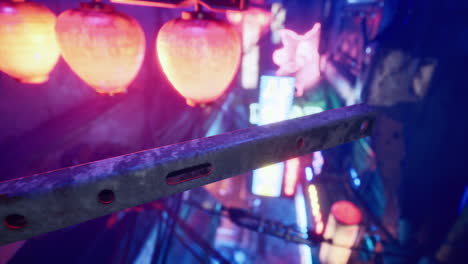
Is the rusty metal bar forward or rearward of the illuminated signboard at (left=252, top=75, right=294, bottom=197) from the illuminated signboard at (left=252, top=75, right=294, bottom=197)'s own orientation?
forward

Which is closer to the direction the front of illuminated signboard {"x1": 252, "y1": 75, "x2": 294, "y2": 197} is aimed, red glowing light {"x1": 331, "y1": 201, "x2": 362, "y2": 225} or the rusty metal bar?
the rusty metal bar

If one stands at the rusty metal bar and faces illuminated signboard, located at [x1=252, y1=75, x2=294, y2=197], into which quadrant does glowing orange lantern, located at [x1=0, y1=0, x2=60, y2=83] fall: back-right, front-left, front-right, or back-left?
front-left

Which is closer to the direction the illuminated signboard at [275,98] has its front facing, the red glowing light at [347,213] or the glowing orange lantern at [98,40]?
the glowing orange lantern

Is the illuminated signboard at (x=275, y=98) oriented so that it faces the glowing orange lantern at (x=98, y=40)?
yes

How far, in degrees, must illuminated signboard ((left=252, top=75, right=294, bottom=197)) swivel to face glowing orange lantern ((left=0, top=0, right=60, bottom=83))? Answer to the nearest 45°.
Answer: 0° — it already faces it

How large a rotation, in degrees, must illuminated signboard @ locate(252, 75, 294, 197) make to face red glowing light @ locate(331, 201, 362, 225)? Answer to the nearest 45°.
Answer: approximately 45° to its left

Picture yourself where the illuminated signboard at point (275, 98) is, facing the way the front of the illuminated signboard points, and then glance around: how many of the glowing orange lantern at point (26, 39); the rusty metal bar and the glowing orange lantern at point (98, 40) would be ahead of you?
3

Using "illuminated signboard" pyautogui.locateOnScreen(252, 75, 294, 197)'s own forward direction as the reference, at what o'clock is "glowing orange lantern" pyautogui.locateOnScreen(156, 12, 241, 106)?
The glowing orange lantern is roughly at 12 o'clock from the illuminated signboard.

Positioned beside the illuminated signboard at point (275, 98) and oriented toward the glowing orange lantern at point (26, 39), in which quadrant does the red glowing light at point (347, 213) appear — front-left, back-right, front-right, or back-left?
front-left

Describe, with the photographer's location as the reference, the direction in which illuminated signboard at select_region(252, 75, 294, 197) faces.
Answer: facing the viewer

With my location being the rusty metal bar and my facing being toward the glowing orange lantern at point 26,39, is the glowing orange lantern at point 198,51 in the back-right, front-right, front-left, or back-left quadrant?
front-right

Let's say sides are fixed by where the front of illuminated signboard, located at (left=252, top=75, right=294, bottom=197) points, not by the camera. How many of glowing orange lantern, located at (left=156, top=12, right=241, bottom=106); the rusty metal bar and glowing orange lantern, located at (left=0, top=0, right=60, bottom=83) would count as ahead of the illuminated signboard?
3

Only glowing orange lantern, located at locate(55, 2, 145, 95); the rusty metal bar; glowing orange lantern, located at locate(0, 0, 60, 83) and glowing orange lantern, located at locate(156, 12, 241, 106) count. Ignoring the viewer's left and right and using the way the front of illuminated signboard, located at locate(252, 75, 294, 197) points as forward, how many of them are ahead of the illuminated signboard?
4

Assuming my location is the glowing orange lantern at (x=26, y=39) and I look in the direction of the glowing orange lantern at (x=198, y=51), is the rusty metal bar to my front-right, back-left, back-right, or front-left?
front-right
